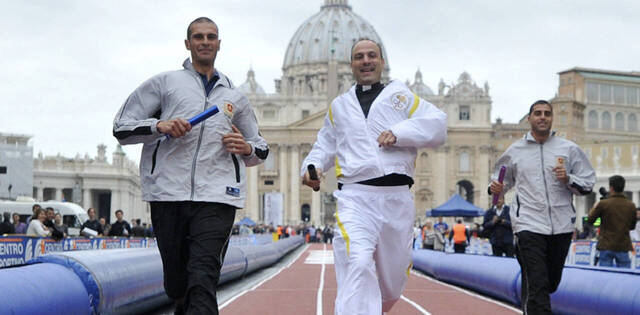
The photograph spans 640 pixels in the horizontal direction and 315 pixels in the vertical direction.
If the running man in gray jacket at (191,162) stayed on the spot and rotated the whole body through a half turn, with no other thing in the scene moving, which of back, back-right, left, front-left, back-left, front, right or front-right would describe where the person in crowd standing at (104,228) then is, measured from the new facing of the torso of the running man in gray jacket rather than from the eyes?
front

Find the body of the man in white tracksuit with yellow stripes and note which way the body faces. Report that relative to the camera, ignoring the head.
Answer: toward the camera

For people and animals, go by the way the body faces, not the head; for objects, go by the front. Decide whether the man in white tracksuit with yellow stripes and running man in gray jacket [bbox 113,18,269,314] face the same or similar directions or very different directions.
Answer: same or similar directions

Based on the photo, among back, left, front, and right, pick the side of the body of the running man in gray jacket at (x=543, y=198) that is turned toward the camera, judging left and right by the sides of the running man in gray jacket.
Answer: front

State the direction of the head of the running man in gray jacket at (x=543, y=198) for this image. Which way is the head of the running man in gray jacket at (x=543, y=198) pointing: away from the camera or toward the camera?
toward the camera

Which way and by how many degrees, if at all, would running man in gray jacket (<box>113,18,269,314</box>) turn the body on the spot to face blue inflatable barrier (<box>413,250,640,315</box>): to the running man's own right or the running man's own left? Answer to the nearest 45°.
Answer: approximately 135° to the running man's own left

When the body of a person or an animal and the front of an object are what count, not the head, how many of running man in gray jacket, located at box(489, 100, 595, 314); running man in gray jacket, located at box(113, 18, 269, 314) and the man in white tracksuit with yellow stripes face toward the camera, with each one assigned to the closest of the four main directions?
3

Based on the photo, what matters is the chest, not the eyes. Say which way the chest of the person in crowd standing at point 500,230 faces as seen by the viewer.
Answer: toward the camera

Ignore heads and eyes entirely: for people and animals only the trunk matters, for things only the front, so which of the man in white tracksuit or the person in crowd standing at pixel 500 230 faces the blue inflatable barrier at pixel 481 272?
the person in crowd standing

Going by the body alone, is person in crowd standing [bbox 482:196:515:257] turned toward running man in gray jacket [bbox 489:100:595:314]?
yes

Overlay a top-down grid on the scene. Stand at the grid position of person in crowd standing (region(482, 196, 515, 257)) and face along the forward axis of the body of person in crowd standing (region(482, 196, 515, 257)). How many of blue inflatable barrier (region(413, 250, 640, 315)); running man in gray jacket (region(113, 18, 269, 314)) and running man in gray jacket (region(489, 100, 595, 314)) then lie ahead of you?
3

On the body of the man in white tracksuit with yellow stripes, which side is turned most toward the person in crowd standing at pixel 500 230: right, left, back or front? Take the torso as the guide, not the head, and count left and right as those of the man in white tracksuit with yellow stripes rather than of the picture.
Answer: back

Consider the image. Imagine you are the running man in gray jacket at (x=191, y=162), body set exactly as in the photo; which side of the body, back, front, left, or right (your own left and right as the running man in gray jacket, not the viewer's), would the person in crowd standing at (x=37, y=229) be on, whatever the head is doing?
back

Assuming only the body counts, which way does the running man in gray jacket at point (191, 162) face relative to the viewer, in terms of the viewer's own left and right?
facing the viewer
